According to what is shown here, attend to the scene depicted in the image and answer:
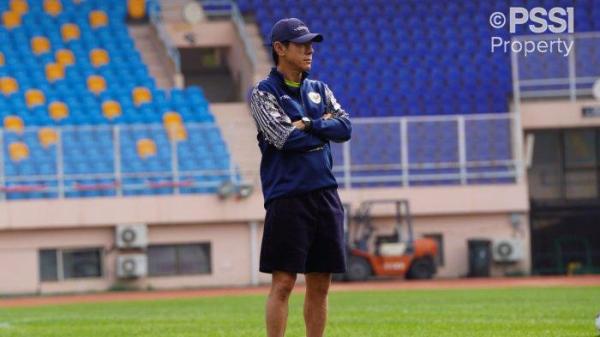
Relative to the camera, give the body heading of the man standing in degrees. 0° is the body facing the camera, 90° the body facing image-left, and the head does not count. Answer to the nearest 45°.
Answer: approximately 315°

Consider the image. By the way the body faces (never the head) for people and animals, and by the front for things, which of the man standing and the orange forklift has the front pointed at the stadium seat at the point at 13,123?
the orange forklift

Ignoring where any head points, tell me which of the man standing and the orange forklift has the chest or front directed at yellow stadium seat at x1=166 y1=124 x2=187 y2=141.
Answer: the orange forklift

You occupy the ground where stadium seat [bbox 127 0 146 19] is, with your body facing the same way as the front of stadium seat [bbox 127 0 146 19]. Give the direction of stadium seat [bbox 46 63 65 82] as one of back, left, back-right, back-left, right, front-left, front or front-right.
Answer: front-right

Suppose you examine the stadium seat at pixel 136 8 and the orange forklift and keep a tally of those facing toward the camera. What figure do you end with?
1

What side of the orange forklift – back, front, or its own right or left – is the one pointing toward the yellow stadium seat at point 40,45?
front

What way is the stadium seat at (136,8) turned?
toward the camera

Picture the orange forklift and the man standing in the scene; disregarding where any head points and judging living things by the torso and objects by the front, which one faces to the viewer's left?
the orange forklift

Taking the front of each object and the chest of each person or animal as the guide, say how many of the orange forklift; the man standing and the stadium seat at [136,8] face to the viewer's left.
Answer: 1

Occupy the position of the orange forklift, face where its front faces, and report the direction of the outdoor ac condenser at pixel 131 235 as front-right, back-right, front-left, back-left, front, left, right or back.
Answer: front

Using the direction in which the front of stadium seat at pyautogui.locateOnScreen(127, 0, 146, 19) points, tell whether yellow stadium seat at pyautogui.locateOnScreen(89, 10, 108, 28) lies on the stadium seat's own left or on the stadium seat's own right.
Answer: on the stadium seat's own right

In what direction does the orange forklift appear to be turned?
to the viewer's left

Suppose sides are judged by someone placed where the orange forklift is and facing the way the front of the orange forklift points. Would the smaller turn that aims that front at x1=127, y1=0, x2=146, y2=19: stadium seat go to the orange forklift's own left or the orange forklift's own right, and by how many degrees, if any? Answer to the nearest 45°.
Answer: approximately 45° to the orange forklift's own right
